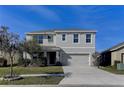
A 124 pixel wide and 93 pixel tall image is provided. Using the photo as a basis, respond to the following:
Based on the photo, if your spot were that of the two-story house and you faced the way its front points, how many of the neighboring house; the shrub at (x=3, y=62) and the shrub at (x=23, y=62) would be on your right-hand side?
2

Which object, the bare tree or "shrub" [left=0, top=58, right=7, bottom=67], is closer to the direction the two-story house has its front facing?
the bare tree

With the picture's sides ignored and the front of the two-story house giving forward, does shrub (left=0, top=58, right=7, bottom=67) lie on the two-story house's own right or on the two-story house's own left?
on the two-story house's own right

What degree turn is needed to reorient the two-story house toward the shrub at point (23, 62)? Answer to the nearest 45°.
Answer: approximately 90° to its right

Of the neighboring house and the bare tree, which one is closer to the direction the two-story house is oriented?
the bare tree

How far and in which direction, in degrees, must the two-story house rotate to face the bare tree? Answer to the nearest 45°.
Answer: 0° — it already faces it

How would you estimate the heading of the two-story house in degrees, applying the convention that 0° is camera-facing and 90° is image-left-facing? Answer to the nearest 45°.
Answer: approximately 0°

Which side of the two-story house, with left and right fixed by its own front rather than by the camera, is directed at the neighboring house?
left

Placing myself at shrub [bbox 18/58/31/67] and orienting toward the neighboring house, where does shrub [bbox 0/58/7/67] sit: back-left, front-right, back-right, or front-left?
back-left
